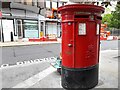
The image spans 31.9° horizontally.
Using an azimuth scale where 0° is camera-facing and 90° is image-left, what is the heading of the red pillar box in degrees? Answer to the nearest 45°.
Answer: approximately 315°
